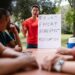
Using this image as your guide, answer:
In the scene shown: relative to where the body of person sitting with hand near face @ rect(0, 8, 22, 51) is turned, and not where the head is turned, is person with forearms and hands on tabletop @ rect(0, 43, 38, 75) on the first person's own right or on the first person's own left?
on the first person's own right

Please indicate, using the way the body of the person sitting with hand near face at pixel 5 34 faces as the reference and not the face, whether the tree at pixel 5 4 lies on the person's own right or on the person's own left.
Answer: on the person's own left

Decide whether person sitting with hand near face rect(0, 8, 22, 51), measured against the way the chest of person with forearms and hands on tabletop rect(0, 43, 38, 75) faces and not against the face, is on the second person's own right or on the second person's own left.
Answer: on the second person's own left

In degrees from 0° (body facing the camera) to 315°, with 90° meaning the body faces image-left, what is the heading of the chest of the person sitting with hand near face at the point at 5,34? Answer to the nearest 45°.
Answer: approximately 270°
